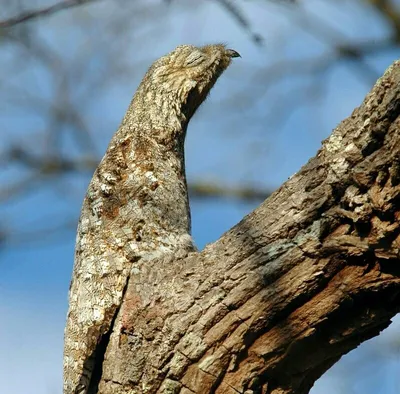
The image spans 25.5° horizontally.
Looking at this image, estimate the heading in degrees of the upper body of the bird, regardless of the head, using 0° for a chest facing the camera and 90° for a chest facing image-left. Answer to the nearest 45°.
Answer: approximately 270°
